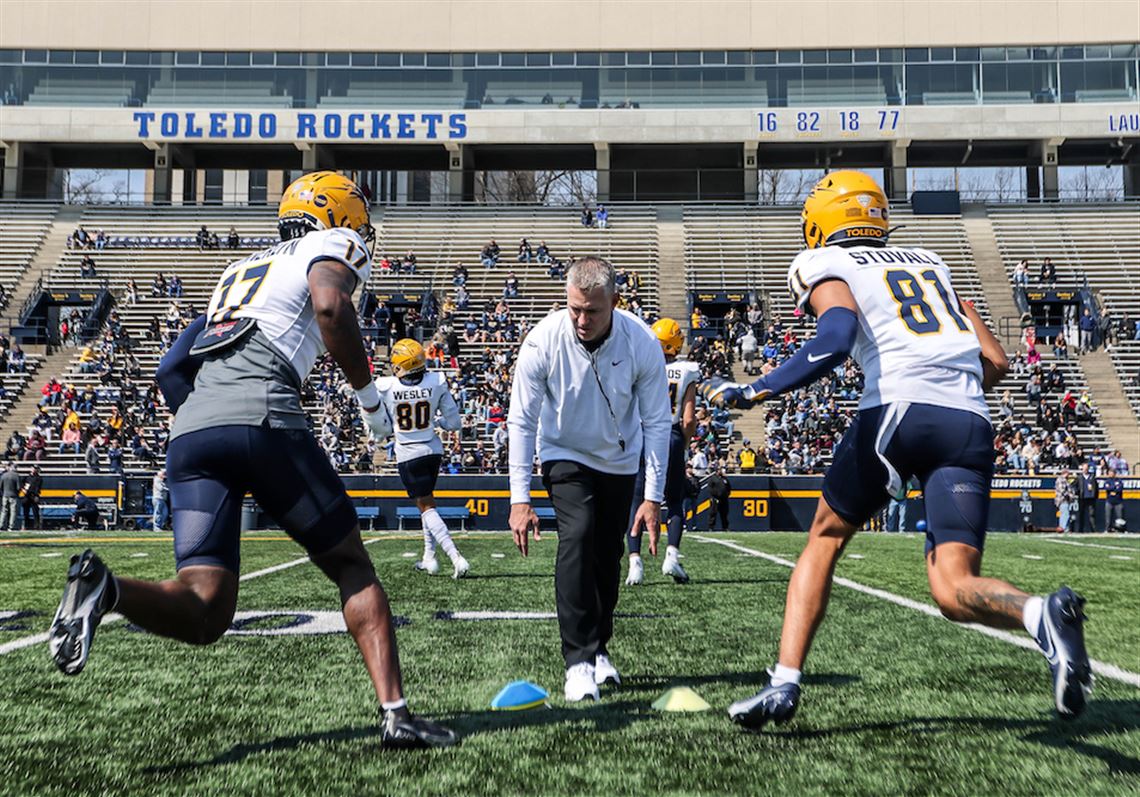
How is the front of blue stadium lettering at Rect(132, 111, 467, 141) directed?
toward the camera

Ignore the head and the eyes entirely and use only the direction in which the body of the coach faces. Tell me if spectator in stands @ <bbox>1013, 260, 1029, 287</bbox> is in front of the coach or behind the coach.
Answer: behind

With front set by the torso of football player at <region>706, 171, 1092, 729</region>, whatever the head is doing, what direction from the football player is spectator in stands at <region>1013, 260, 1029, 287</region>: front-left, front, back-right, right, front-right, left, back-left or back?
front-right

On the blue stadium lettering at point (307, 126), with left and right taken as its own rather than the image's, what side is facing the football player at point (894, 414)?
front

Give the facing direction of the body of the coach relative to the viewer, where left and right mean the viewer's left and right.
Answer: facing the viewer

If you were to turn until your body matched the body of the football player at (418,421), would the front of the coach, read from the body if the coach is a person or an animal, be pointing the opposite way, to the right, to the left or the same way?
the opposite way

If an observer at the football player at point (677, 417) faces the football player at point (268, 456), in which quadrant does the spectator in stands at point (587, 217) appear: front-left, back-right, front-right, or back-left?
back-right

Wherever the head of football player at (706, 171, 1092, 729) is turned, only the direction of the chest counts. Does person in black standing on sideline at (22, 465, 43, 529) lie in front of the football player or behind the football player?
in front

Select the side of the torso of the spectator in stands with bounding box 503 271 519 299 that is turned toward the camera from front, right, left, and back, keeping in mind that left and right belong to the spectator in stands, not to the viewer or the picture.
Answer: front

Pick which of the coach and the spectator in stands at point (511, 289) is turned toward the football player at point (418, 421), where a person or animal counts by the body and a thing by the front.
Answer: the spectator in stands

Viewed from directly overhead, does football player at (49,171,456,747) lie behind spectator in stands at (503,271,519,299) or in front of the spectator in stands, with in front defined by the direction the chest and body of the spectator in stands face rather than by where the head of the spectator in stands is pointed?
in front

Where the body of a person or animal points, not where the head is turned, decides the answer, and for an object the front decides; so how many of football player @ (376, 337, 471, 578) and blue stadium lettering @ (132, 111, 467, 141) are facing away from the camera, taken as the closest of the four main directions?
1

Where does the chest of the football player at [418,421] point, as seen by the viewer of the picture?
away from the camera

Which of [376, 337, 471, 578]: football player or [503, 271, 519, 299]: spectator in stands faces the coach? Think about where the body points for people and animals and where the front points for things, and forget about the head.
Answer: the spectator in stands

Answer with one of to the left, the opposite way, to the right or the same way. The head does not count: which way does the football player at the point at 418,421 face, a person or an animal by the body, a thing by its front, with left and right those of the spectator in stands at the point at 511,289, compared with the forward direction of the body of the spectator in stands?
the opposite way
